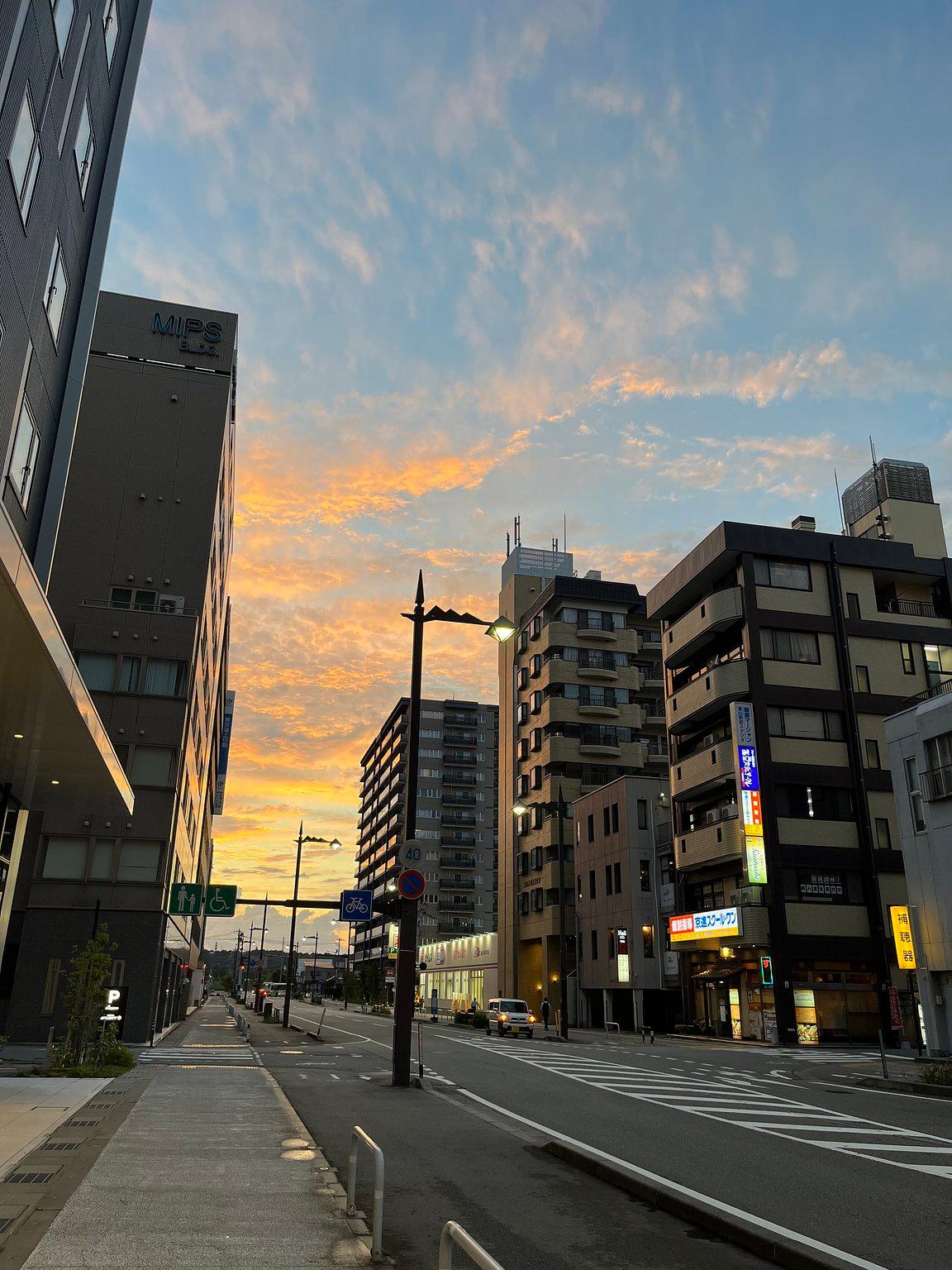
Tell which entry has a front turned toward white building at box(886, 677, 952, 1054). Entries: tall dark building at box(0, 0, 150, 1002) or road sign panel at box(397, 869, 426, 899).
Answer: the tall dark building

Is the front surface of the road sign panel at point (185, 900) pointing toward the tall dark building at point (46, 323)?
yes

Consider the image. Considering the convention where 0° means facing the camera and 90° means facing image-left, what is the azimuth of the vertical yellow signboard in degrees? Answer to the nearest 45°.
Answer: approximately 0°

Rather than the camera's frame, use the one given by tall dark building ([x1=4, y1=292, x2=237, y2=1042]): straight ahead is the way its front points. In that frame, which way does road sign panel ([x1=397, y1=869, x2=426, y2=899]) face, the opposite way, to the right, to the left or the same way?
to the right

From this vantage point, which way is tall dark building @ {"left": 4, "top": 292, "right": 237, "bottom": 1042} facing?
to the viewer's right

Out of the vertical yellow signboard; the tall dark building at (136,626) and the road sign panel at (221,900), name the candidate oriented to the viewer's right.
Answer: the tall dark building

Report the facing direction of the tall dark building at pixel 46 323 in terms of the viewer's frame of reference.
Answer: facing to the right of the viewer

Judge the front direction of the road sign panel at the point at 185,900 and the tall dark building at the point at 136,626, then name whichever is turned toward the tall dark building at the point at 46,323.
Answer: the road sign panel

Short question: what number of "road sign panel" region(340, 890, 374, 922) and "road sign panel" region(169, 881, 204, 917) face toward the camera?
2
